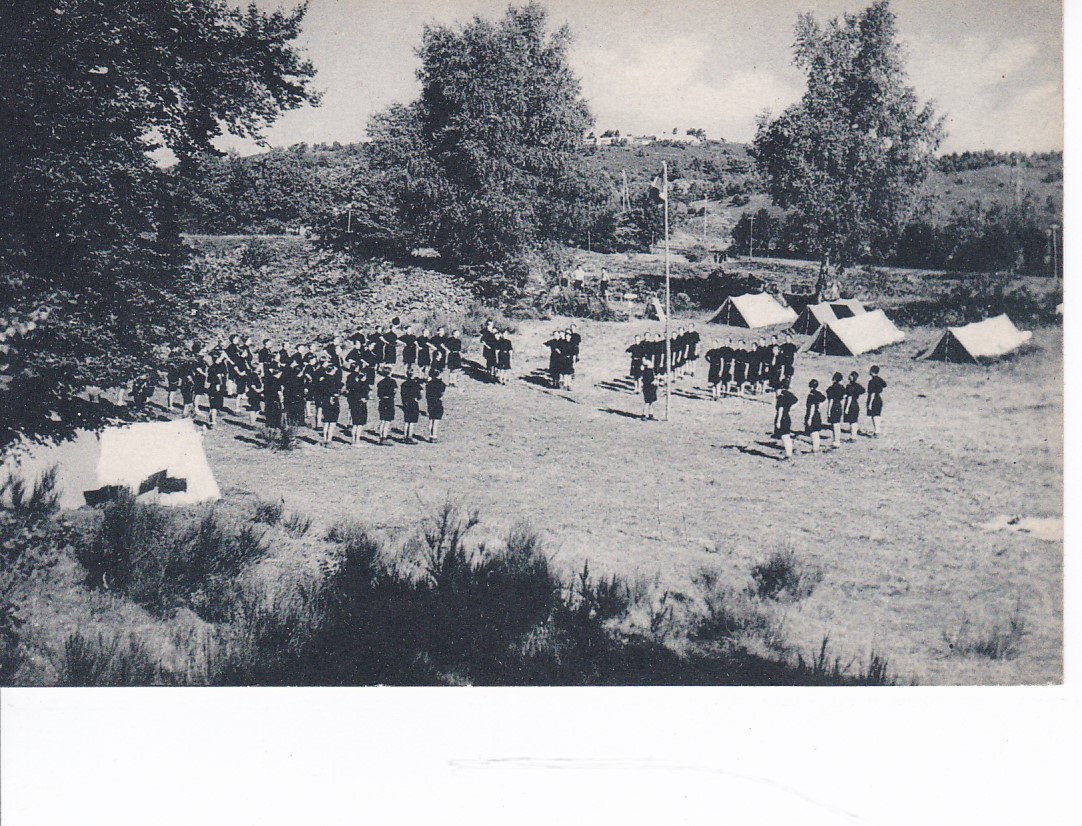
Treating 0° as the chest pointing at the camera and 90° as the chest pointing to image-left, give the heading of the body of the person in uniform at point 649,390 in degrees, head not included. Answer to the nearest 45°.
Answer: approximately 270°

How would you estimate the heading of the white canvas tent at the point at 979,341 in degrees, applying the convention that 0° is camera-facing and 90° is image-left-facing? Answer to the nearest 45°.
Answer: approximately 45°

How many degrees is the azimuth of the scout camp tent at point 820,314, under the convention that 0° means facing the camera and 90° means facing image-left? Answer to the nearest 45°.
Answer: approximately 45°

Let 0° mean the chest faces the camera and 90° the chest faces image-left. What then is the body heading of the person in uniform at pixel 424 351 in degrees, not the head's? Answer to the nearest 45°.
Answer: approximately 315°

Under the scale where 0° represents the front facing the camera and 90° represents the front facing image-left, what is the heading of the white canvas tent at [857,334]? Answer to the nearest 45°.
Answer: approximately 45°
